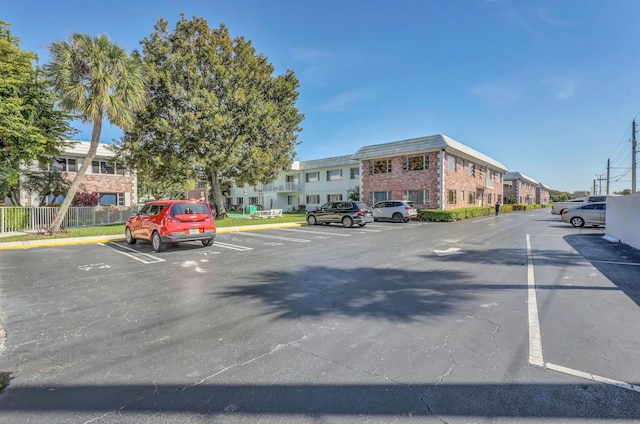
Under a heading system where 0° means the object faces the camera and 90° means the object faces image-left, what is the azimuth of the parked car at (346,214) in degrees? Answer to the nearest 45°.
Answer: approximately 135°

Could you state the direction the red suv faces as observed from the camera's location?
facing away from the viewer and to the left of the viewer

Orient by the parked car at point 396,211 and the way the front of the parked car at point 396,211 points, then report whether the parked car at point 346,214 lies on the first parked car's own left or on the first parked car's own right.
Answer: on the first parked car's own left

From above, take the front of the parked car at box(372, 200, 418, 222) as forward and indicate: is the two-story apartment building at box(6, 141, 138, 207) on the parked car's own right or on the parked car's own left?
on the parked car's own left

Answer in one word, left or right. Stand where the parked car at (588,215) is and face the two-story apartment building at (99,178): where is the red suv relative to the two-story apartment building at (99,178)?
left

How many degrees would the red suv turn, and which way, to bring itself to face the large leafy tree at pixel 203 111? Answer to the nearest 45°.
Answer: approximately 45° to its right

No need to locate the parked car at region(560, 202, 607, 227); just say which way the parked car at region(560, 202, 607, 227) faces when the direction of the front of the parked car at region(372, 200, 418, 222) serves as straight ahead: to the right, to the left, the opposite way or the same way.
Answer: the opposite way

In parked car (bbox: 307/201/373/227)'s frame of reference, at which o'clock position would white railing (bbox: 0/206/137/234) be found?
The white railing is roughly at 10 o'clock from the parked car.
